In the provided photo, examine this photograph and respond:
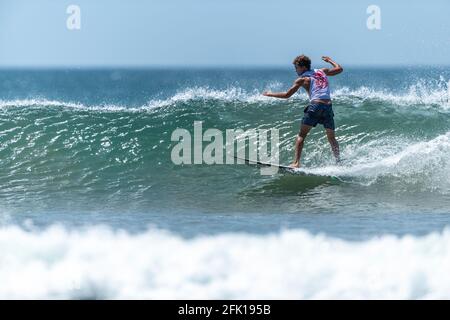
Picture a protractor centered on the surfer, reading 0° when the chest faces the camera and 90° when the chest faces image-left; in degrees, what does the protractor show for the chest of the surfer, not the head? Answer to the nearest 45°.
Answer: approximately 135°
